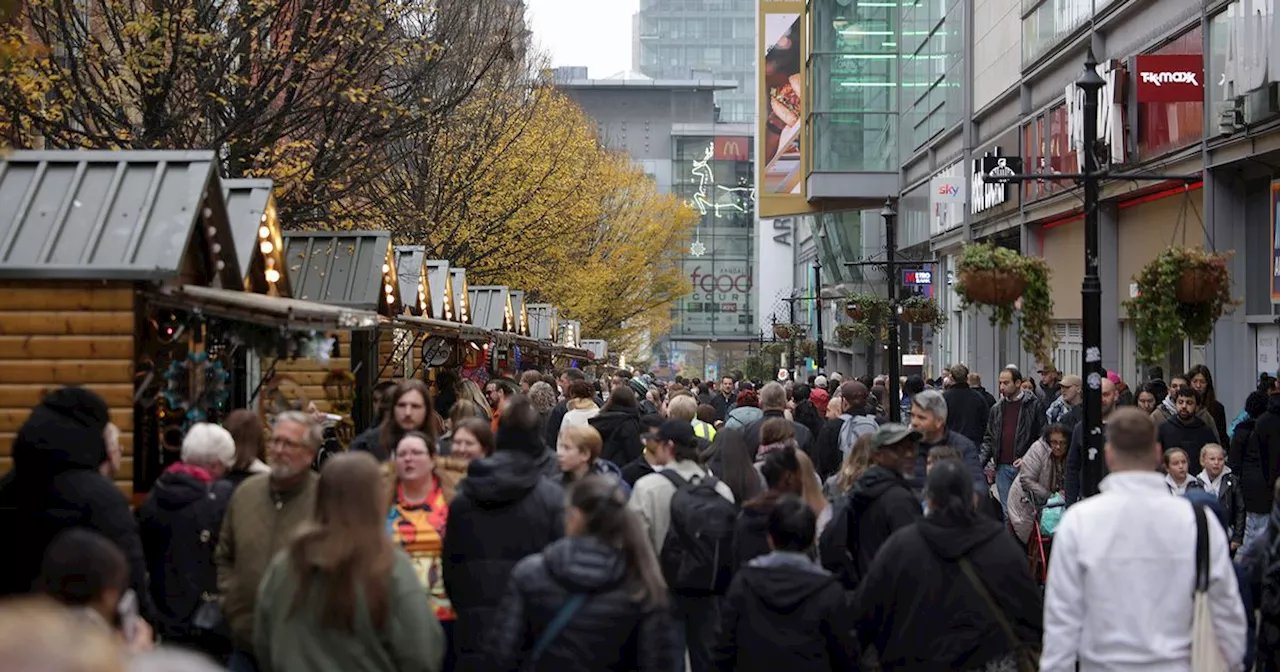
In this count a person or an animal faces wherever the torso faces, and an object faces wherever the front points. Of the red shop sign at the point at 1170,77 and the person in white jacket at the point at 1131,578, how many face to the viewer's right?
0

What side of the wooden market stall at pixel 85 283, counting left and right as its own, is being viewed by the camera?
right

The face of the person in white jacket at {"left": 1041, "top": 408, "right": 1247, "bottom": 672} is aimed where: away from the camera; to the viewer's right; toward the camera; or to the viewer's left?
away from the camera

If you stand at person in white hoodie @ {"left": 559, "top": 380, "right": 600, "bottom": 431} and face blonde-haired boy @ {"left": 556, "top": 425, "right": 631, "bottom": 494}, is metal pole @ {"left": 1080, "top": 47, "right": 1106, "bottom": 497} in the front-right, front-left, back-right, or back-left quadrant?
front-left

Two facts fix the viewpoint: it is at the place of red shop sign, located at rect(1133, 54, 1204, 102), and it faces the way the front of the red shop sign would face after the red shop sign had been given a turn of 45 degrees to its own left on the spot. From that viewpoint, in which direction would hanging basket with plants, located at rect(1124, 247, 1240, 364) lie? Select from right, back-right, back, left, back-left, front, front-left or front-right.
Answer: front-right

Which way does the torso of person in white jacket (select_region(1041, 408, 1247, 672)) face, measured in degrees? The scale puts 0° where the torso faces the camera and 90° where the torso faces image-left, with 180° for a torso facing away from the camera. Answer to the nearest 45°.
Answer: approximately 180°

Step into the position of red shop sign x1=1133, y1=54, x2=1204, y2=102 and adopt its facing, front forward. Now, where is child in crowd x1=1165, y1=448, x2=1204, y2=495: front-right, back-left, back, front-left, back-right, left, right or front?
front

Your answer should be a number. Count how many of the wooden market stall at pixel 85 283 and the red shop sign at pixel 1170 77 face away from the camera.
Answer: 0

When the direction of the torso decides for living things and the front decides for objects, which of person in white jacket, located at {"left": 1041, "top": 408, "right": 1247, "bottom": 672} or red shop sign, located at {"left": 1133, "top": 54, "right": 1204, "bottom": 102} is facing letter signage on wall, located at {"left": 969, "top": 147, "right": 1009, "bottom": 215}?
the person in white jacket

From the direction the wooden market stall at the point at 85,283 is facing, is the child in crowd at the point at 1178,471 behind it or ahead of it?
ahead
